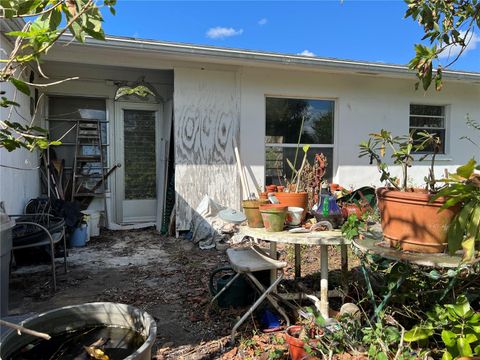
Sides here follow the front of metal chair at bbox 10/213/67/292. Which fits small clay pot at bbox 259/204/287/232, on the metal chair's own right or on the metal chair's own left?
on the metal chair's own left

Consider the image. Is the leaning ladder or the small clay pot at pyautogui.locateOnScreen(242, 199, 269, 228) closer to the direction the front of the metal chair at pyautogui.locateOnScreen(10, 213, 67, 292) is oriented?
the small clay pot

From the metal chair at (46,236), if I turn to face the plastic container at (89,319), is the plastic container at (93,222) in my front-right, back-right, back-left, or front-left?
back-left

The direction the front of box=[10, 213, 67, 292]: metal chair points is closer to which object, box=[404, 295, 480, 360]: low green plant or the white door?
the low green plant

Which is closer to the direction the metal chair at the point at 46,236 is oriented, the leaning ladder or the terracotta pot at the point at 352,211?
the terracotta pot

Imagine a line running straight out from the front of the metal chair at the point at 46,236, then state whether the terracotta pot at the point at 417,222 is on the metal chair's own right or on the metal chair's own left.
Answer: on the metal chair's own left
